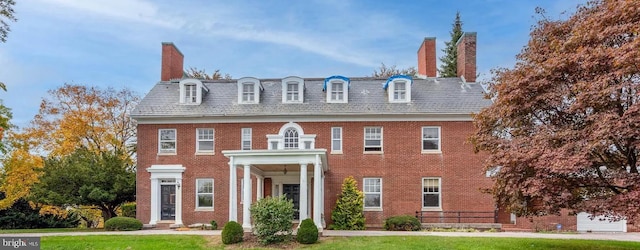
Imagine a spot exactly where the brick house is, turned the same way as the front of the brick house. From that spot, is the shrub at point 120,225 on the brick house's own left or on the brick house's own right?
on the brick house's own right

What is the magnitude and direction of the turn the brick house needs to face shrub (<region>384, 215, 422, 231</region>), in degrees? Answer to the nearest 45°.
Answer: approximately 45° to its left

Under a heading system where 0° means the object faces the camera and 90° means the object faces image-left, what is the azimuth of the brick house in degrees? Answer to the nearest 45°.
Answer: approximately 0°

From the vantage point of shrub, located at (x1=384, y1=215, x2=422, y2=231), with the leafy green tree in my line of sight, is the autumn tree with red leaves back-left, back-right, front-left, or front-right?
back-left

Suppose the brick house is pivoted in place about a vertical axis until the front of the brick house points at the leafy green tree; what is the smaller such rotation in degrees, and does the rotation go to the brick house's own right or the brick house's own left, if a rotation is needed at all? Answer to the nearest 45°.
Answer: approximately 90° to the brick house's own right

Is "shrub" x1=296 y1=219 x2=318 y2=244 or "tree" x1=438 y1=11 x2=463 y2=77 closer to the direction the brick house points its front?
the shrub
